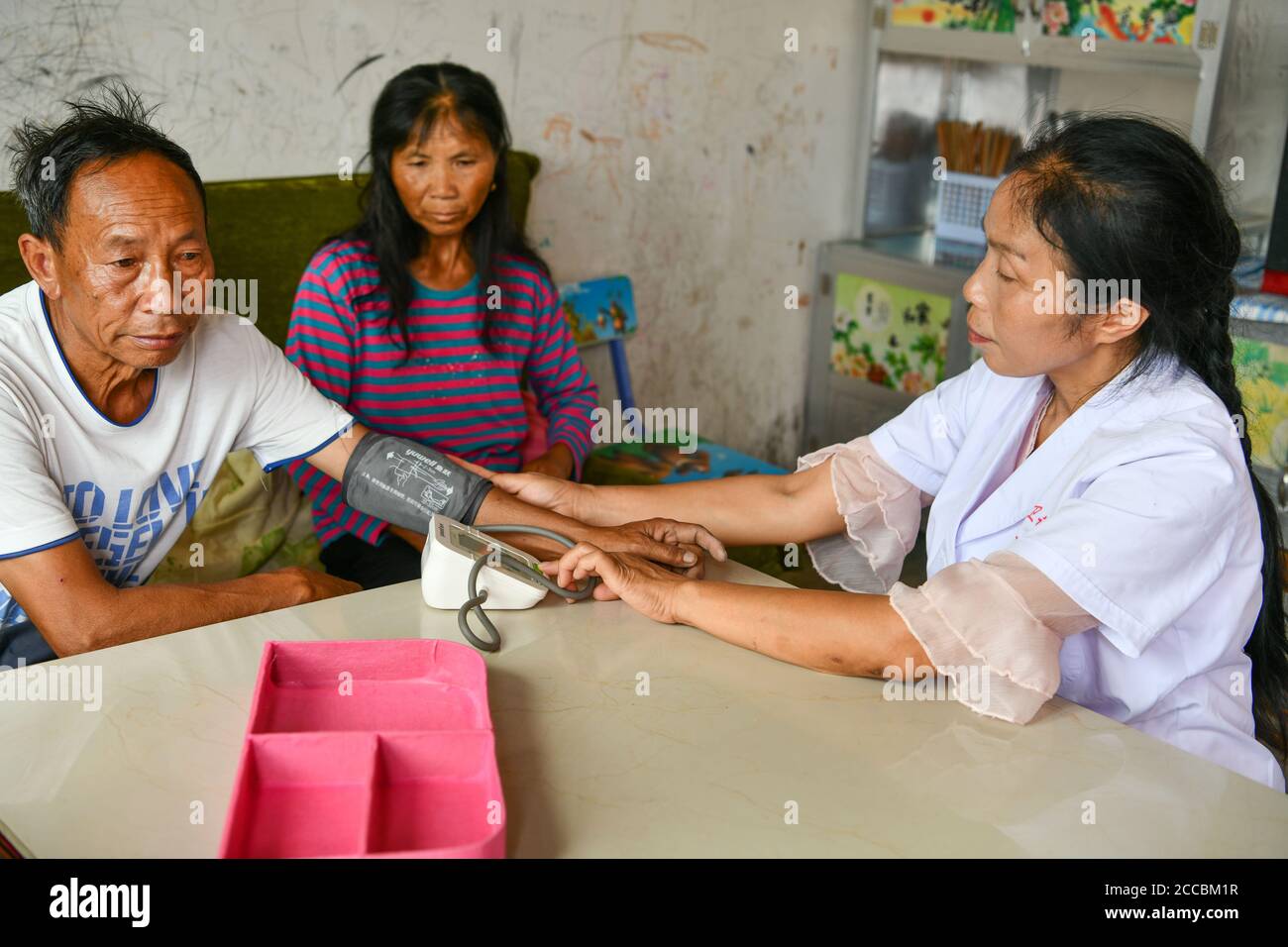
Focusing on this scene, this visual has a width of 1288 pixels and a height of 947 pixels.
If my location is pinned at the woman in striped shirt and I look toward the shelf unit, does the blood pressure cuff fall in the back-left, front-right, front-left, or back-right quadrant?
back-right

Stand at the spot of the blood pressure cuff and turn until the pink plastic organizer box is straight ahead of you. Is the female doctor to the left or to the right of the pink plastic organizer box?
left

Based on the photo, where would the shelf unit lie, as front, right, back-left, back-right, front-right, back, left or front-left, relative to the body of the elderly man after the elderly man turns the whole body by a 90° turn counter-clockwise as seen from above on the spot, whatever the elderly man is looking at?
front

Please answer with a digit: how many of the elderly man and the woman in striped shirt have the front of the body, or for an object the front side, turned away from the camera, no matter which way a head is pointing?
0

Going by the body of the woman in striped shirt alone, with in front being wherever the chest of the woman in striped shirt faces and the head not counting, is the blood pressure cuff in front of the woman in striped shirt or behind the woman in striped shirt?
in front

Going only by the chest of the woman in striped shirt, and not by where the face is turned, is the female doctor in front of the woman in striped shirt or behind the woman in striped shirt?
in front

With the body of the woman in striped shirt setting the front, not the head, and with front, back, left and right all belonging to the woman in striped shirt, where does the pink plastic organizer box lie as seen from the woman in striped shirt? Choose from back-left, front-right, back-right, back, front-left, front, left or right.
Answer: front

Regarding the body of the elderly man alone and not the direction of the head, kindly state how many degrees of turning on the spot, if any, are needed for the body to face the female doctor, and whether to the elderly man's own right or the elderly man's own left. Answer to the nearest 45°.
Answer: approximately 45° to the elderly man's own left

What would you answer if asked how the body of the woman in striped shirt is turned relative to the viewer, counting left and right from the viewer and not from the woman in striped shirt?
facing the viewer

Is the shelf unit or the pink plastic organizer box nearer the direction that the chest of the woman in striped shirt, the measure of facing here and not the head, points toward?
the pink plastic organizer box

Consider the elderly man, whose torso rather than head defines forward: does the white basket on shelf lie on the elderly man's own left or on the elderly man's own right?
on the elderly man's own left

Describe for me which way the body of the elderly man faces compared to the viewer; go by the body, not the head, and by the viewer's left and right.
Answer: facing the viewer and to the right of the viewer

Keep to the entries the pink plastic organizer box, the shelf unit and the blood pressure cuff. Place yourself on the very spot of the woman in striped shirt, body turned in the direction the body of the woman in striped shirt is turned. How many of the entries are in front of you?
2

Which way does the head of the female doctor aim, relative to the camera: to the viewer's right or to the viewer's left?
to the viewer's left

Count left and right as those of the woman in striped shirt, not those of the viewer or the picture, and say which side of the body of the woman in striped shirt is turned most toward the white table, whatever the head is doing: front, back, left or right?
front

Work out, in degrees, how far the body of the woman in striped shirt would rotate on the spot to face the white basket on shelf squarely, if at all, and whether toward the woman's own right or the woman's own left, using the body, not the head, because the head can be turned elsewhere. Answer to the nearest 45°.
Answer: approximately 135° to the woman's own left
